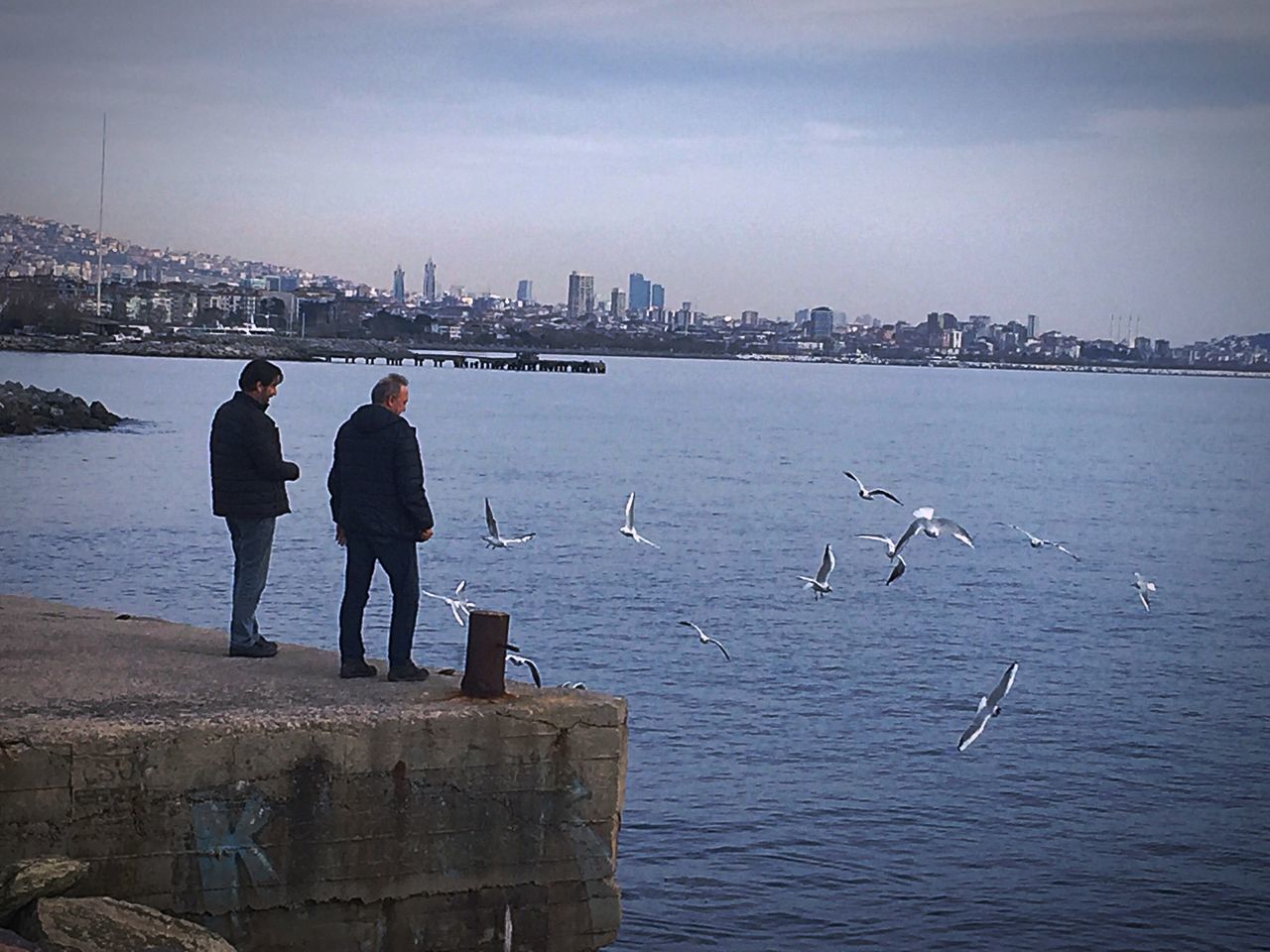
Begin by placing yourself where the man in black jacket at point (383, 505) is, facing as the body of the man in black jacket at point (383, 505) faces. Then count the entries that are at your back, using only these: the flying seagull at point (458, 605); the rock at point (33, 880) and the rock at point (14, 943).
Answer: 2

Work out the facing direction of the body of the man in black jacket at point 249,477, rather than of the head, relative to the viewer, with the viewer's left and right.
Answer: facing to the right of the viewer

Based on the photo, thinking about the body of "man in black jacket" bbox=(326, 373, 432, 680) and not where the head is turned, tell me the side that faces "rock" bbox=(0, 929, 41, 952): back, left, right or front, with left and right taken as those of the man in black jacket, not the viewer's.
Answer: back

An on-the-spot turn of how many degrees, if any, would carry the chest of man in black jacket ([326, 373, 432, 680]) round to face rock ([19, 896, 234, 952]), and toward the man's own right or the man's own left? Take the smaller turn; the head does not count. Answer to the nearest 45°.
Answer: approximately 180°

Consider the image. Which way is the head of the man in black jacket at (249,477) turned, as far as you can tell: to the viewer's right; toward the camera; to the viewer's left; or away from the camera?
to the viewer's right

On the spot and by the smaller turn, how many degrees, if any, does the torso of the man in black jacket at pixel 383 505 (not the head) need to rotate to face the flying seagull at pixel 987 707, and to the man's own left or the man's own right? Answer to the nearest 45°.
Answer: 0° — they already face it

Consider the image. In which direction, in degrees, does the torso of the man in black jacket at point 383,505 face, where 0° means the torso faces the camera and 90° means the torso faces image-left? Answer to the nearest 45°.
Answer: approximately 225°

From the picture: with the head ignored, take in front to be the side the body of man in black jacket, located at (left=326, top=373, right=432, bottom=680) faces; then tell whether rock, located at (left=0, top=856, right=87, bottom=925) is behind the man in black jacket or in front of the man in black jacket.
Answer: behind
